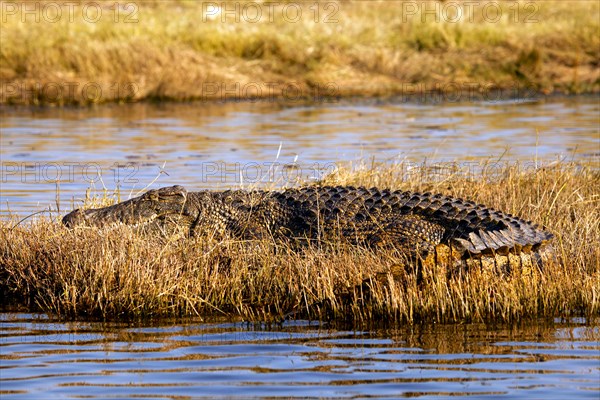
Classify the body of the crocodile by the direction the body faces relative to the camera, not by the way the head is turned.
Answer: to the viewer's left
